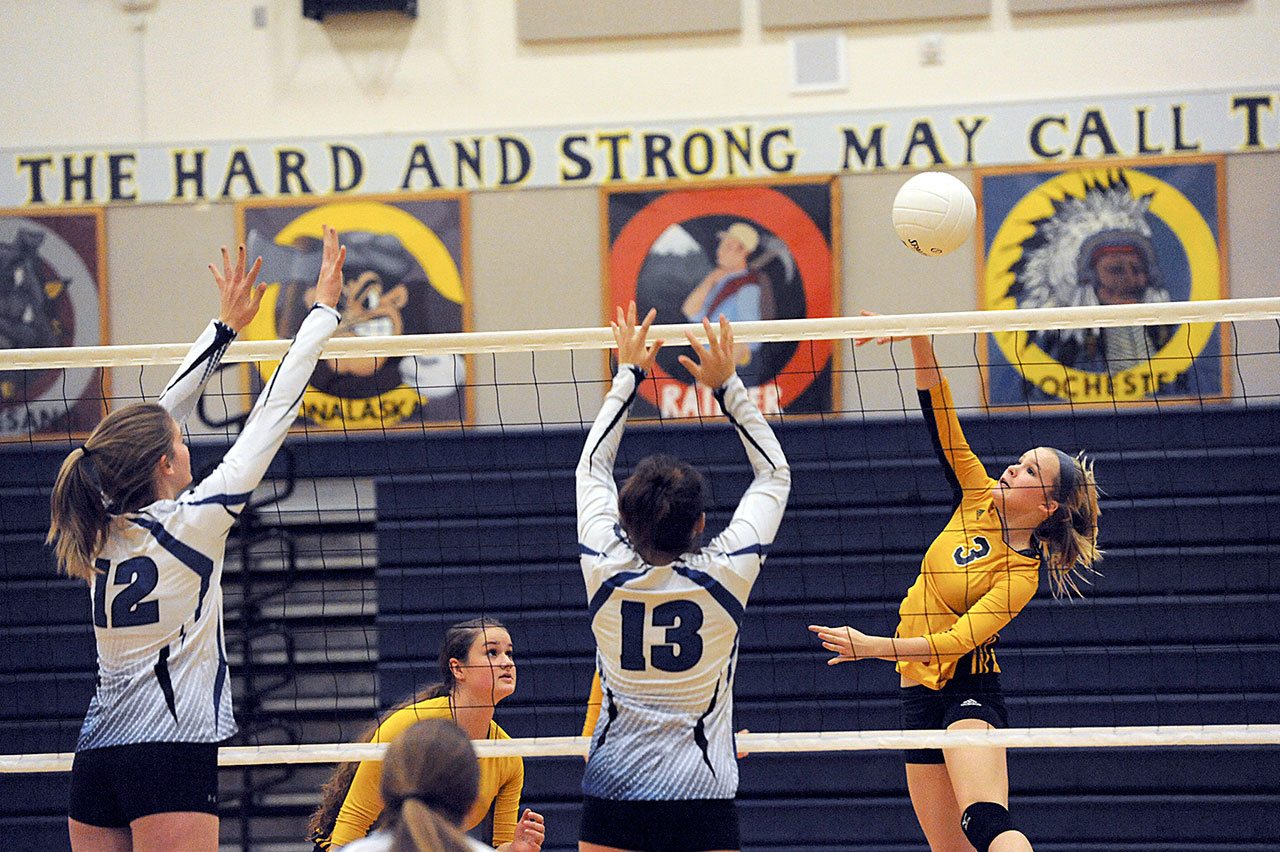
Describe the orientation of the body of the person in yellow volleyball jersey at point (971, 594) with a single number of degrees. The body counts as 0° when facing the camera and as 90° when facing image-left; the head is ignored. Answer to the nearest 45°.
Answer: approximately 45°

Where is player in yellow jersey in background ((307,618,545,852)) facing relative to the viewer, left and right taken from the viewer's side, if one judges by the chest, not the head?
facing the viewer and to the right of the viewer

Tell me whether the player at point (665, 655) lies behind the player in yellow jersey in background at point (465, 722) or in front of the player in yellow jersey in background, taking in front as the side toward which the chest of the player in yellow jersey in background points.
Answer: in front

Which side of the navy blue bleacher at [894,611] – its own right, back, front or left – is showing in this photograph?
front

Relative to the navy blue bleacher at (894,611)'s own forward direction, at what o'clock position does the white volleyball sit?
The white volleyball is roughly at 12 o'clock from the navy blue bleacher.

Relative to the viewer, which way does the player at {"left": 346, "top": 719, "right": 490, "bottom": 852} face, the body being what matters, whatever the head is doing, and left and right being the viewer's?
facing away from the viewer

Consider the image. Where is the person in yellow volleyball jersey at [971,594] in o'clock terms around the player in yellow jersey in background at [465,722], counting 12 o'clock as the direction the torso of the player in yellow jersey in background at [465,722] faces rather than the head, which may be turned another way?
the person in yellow volleyball jersey at [971,594] is roughly at 11 o'clock from the player in yellow jersey in background at [465,722].

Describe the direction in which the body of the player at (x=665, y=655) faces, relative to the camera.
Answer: away from the camera

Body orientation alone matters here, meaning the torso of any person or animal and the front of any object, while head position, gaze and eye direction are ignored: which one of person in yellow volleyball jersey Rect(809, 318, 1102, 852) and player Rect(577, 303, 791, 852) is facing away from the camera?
the player

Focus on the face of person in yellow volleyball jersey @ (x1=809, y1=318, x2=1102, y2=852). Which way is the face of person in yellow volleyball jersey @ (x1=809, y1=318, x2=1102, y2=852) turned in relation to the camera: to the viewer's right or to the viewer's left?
to the viewer's left

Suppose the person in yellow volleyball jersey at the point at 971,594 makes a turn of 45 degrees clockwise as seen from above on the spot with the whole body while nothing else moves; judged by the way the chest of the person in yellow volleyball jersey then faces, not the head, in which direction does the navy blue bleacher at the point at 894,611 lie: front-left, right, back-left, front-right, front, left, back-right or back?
right

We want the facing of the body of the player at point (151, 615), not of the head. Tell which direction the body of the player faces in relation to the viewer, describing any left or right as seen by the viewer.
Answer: facing away from the viewer and to the right of the viewer

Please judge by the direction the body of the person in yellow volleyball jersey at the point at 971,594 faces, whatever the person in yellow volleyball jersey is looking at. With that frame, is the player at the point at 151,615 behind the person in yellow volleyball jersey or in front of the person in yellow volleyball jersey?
in front

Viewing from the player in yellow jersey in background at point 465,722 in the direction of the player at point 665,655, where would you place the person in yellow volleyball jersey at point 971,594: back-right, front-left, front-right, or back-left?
front-left

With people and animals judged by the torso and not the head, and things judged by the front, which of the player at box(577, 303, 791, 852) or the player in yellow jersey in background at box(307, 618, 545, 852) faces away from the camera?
the player

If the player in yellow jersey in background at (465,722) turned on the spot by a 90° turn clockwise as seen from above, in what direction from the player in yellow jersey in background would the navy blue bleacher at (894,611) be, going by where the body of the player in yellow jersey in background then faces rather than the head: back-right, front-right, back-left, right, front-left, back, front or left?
back

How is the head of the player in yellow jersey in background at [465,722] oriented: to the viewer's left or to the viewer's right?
to the viewer's right
